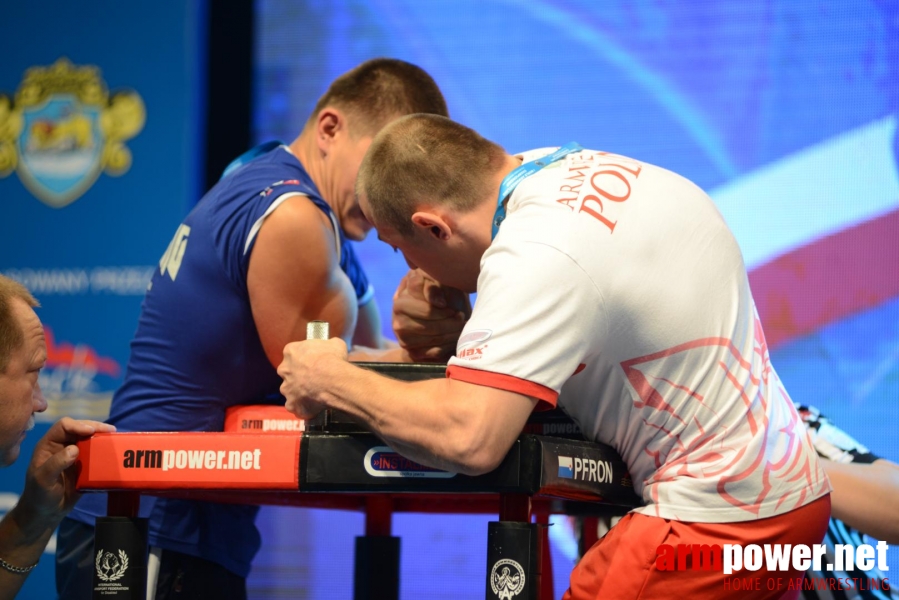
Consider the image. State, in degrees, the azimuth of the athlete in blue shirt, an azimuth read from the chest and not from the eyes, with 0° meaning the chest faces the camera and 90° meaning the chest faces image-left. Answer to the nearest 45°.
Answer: approximately 270°

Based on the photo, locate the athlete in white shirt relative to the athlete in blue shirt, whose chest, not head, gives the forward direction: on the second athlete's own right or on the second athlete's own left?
on the second athlete's own right
